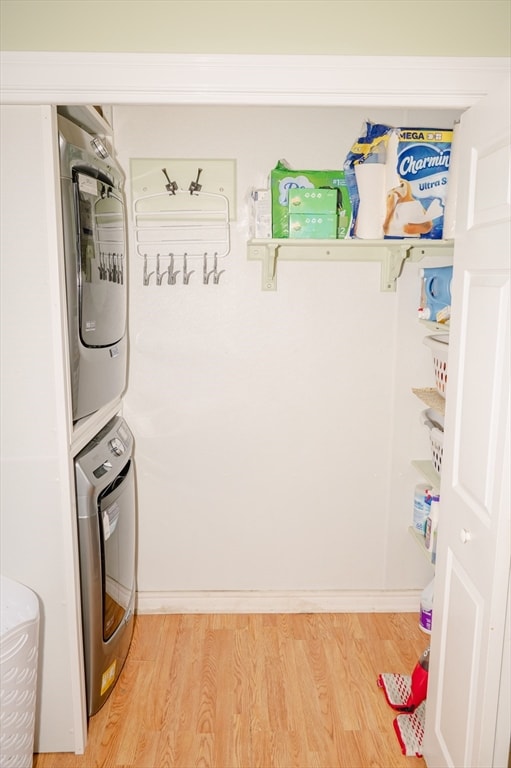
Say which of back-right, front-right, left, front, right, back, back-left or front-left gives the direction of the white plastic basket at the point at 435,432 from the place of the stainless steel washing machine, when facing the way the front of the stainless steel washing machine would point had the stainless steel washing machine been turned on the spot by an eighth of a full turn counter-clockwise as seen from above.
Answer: front-right

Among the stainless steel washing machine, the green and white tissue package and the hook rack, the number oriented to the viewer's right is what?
1

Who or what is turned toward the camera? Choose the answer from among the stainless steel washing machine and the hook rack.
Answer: the hook rack

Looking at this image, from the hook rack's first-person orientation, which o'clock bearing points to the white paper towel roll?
The white paper towel roll is roughly at 10 o'clock from the hook rack.

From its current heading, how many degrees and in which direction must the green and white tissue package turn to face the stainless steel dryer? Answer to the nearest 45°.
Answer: approximately 45° to its right

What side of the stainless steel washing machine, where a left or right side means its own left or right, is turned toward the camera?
right

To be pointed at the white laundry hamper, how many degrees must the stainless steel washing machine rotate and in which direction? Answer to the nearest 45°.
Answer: approximately 135° to its right

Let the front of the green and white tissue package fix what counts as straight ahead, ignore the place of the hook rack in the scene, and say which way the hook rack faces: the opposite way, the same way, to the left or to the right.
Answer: the same way

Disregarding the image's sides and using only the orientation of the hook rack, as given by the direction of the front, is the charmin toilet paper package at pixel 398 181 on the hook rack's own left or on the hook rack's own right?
on the hook rack's own left

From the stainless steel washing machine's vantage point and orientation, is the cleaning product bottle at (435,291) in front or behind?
in front

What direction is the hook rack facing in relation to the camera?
toward the camera

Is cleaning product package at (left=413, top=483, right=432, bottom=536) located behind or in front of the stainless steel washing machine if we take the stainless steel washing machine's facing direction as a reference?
in front

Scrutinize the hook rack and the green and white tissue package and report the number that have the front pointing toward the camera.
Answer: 2

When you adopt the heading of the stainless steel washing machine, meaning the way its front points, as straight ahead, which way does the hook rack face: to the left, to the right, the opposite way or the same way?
to the right
